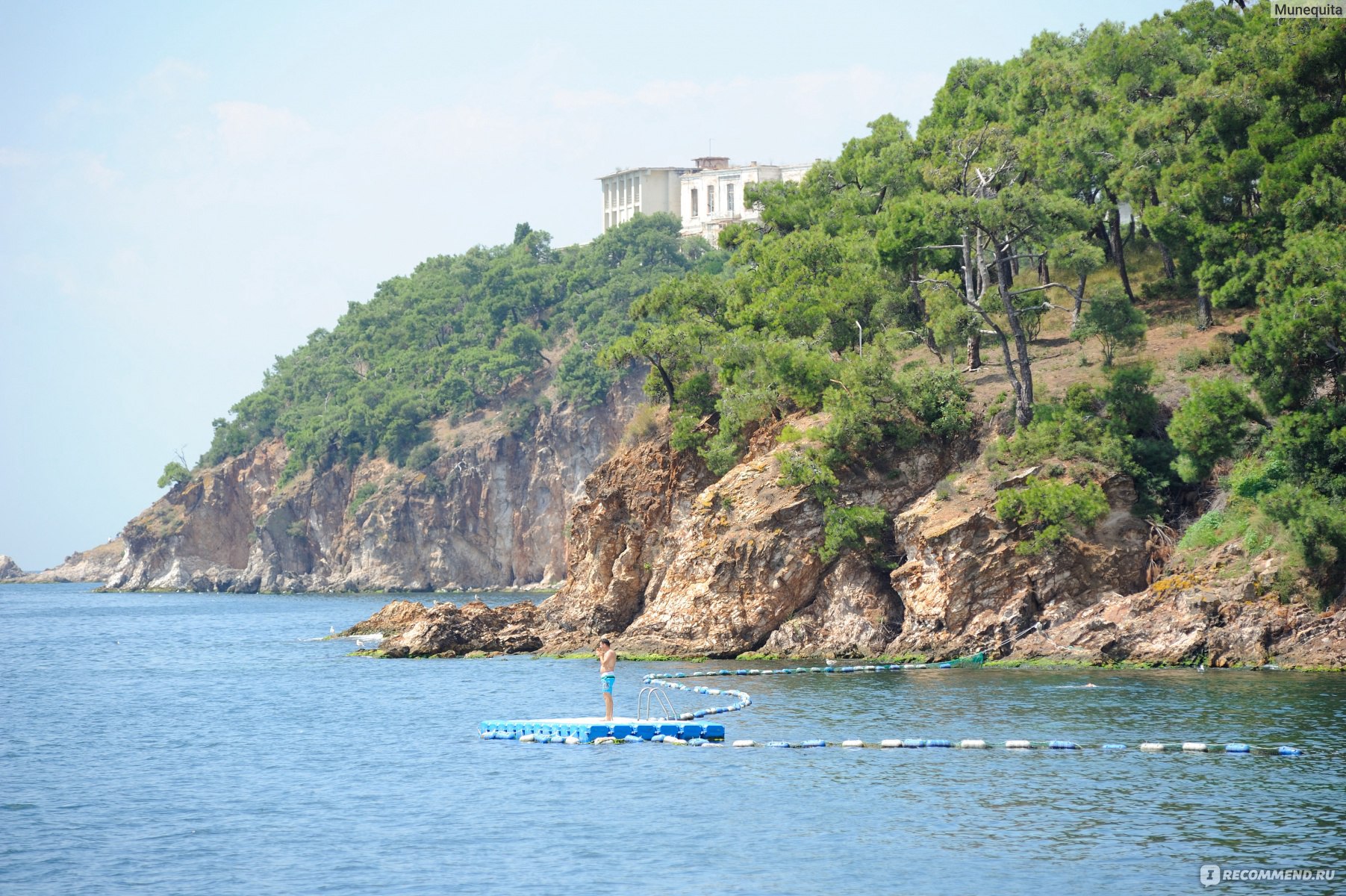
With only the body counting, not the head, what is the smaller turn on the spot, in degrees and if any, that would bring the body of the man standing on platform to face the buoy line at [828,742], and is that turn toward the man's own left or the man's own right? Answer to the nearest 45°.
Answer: approximately 135° to the man's own left

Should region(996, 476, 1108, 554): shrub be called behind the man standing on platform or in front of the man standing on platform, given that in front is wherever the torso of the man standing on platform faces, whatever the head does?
behind

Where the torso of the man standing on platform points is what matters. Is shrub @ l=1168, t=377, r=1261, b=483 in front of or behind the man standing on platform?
behind

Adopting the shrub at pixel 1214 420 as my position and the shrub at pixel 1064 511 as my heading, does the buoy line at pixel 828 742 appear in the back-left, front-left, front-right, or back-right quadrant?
front-left
